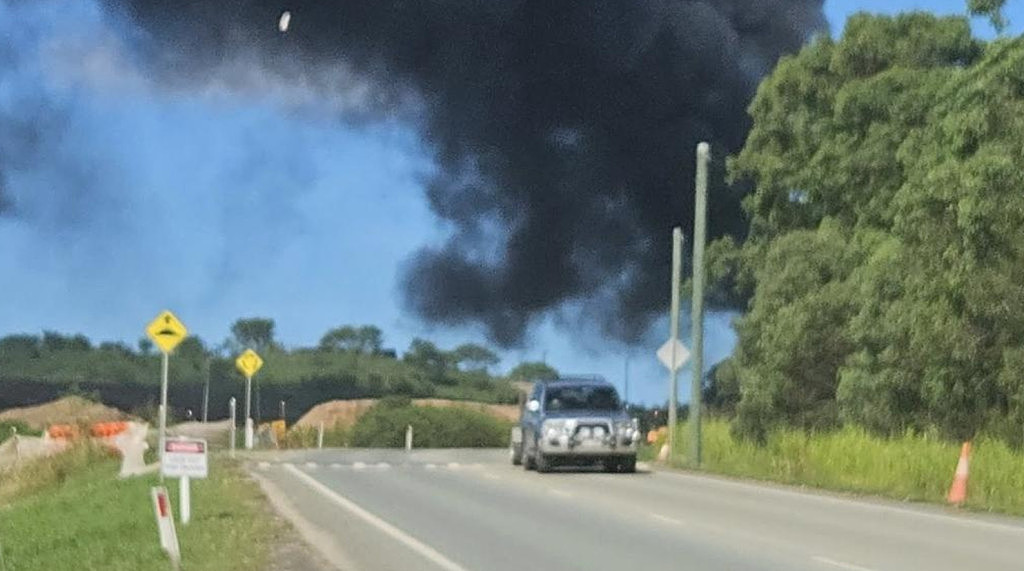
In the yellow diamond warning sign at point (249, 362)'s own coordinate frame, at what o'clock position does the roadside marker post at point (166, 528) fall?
The roadside marker post is roughly at 12 o'clock from the yellow diamond warning sign.

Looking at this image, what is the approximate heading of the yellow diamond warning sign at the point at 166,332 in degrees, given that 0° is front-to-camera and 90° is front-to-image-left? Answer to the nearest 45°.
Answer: approximately 0°

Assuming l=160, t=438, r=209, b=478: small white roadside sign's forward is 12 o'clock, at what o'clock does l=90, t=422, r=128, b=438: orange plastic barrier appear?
The orange plastic barrier is roughly at 6 o'clock from the small white roadside sign.

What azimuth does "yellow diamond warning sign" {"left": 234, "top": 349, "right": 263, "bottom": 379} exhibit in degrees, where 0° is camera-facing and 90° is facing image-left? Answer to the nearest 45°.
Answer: approximately 0°

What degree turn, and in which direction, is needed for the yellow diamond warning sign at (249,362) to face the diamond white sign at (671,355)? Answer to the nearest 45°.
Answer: approximately 45° to its left

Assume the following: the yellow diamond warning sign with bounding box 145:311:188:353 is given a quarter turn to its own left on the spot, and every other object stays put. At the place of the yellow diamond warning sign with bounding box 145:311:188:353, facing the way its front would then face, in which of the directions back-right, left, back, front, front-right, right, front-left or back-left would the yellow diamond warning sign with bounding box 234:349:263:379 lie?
left

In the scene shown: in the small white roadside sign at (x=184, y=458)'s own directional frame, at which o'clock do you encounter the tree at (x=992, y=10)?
The tree is roughly at 8 o'clock from the small white roadside sign.

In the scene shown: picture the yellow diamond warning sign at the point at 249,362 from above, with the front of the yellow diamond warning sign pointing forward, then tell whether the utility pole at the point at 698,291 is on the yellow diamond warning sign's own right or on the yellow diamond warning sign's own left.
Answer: on the yellow diamond warning sign's own left

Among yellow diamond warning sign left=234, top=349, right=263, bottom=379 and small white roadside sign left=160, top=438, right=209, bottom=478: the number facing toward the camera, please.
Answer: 2

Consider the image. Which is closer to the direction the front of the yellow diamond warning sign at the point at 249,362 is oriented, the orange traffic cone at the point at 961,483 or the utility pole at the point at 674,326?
the orange traffic cone
